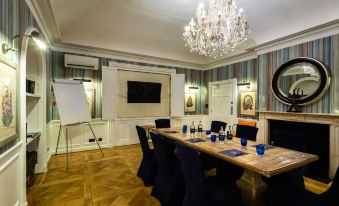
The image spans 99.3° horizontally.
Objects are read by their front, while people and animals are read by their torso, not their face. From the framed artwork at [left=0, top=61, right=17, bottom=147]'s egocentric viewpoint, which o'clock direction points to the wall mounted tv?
The wall mounted tv is roughly at 11 o'clock from the framed artwork.

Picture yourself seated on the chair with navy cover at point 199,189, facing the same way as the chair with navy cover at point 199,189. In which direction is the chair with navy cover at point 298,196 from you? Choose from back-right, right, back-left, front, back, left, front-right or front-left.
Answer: front-right

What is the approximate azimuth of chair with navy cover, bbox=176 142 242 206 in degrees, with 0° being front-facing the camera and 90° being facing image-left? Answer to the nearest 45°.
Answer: approximately 225°

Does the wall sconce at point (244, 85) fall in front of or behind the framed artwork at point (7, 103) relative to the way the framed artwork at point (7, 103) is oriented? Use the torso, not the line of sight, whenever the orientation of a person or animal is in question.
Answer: in front

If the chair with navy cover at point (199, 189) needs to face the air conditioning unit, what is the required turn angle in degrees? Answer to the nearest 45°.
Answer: approximately 90° to its left

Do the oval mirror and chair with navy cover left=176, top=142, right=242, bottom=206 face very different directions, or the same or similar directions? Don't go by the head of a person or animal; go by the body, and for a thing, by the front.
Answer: very different directions

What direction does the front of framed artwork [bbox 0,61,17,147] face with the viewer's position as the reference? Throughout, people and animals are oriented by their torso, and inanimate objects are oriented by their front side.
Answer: facing to the right of the viewer

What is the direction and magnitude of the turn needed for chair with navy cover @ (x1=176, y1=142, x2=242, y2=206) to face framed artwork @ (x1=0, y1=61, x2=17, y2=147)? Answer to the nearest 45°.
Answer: approximately 135° to its left

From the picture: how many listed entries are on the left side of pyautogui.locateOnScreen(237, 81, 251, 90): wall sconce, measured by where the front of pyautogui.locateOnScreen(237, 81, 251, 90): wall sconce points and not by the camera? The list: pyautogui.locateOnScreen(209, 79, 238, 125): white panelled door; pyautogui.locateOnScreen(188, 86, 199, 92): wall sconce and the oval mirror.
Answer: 1

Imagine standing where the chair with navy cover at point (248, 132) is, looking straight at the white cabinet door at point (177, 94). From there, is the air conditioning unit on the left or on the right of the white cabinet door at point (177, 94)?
left

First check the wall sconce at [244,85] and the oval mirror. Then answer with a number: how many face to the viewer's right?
0

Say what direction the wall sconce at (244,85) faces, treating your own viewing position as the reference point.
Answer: facing the viewer and to the left of the viewer

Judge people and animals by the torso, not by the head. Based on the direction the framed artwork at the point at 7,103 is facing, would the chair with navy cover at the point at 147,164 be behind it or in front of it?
in front

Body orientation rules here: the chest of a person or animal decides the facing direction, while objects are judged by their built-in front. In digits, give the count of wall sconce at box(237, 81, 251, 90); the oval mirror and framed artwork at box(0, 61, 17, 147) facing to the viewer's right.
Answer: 1
